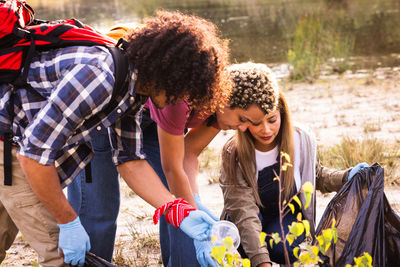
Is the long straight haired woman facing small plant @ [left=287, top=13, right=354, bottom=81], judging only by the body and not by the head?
no

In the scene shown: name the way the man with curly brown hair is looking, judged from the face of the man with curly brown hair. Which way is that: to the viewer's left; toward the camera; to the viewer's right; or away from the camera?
to the viewer's right
